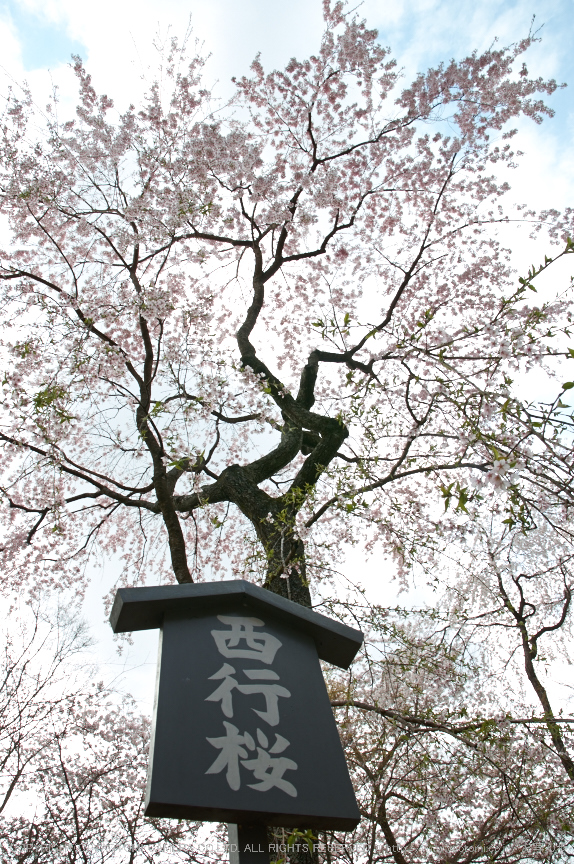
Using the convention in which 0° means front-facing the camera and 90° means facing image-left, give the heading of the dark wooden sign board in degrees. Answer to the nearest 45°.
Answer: approximately 0°
